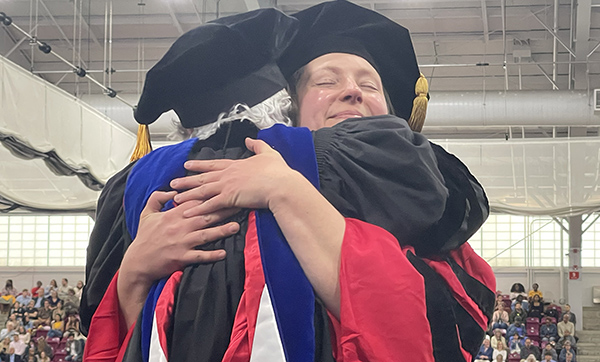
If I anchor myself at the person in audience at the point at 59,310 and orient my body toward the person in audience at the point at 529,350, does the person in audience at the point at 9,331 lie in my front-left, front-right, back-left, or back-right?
back-right

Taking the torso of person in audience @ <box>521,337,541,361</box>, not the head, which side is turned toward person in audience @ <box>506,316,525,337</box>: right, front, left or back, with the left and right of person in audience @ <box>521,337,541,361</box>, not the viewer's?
back

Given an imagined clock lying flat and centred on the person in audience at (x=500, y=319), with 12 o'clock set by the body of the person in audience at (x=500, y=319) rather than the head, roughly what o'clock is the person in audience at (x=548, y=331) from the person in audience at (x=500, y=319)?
the person in audience at (x=548, y=331) is roughly at 10 o'clock from the person in audience at (x=500, y=319).

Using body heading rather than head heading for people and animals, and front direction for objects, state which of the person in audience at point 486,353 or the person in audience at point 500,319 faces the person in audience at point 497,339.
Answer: the person in audience at point 500,319

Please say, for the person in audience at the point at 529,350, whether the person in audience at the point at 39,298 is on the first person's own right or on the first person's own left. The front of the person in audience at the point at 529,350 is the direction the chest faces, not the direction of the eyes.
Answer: on the first person's own right
